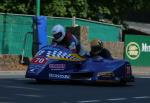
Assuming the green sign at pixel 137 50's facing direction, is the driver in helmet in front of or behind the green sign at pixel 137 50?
in front

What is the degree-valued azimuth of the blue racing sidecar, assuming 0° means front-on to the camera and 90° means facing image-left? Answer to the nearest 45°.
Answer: approximately 90°

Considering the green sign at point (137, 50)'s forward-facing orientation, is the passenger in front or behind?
in front

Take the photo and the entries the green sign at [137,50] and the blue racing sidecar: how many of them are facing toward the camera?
1

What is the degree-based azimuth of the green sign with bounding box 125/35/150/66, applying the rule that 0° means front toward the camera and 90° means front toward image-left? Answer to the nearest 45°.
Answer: approximately 0°

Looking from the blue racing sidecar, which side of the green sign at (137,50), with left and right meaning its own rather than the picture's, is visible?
front

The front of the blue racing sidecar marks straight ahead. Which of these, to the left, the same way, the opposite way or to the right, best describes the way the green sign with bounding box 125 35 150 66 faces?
to the left
